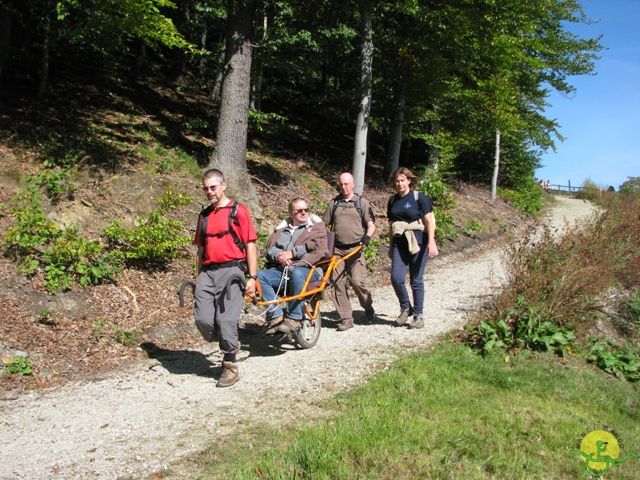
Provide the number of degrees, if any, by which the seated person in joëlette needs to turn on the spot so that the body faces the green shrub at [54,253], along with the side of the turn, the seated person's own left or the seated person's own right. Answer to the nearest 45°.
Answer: approximately 45° to the seated person's own right

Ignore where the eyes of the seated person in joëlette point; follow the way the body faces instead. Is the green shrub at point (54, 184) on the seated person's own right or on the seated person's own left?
on the seated person's own right

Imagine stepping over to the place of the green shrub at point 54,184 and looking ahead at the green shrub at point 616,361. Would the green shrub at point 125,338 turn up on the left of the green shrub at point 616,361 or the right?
right

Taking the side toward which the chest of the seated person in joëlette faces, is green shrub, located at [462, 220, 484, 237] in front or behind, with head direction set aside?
behind

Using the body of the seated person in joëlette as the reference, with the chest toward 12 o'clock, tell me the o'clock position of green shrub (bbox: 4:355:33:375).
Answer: The green shrub is roughly at 1 o'clock from the seated person in joëlette.

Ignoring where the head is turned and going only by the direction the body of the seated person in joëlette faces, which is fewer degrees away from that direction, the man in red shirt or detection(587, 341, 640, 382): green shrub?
the man in red shirt

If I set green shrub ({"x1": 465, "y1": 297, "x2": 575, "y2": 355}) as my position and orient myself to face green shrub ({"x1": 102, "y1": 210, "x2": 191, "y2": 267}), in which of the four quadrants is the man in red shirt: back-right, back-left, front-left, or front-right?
front-left

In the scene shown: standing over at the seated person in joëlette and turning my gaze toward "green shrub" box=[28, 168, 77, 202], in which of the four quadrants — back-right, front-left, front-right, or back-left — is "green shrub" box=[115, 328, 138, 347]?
front-left

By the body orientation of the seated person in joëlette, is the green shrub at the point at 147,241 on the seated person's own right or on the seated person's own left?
on the seated person's own right

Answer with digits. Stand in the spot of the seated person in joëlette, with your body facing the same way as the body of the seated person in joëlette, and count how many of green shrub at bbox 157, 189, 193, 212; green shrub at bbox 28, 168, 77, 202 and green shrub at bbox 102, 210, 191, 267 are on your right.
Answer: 3

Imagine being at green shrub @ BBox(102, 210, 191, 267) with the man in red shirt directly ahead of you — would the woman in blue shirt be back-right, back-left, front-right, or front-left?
front-left

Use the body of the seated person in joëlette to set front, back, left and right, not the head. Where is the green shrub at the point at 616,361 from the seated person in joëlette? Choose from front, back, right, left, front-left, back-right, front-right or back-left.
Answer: back-left
